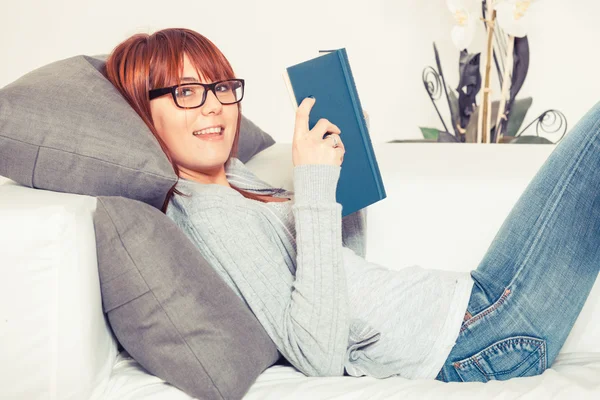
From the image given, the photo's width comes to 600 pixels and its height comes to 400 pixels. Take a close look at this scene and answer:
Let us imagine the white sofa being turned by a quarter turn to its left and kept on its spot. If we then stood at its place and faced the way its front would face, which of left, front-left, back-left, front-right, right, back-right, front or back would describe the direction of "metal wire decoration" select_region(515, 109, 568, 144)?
front-left

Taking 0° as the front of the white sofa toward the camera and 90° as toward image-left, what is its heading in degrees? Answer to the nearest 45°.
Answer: approximately 0°

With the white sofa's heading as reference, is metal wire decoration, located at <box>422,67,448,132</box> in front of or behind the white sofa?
behind

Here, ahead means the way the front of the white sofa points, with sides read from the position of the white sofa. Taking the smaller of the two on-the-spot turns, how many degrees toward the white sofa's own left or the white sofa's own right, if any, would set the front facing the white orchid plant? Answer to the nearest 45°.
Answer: approximately 135° to the white sofa's own left
